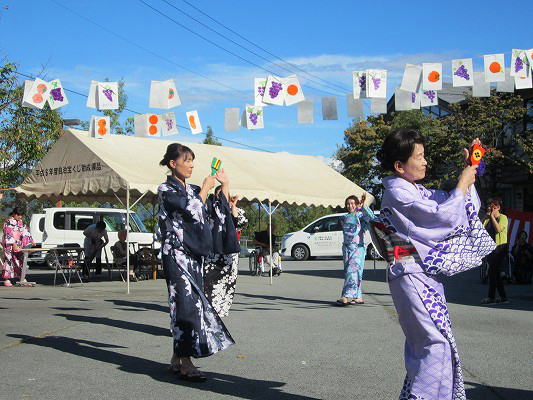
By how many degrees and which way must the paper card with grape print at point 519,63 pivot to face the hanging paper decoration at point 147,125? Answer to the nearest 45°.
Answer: approximately 90° to its right

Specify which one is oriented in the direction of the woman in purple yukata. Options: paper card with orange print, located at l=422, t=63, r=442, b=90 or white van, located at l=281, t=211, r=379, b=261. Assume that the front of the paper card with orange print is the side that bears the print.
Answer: the paper card with orange print

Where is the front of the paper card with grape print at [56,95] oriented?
toward the camera

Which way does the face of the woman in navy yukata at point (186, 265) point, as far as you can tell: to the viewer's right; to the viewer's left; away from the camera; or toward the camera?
to the viewer's right

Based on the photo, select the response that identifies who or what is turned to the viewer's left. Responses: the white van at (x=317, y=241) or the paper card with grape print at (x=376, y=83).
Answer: the white van

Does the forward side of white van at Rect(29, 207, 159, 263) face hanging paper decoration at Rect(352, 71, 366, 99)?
no

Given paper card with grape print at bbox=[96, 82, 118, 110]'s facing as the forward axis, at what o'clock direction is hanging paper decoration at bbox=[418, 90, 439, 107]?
The hanging paper decoration is roughly at 10 o'clock from the paper card with grape print.

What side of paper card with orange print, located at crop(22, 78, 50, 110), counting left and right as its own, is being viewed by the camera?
front

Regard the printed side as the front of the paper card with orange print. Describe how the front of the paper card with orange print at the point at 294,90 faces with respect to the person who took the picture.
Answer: facing the viewer

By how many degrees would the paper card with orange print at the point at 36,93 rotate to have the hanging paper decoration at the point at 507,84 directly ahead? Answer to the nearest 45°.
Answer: approximately 45° to its left

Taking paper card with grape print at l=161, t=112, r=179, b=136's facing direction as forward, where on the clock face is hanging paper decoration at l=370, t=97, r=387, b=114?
The hanging paper decoration is roughly at 10 o'clock from the paper card with grape print.

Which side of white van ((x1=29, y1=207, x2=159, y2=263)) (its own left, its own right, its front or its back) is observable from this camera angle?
right

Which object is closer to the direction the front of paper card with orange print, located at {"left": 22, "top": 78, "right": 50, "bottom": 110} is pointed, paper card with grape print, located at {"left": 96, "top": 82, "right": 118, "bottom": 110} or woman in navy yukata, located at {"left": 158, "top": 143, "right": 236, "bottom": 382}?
the woman in navy yukata

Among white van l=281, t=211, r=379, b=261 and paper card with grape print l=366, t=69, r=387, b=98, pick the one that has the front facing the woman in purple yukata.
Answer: the paper card with grape print

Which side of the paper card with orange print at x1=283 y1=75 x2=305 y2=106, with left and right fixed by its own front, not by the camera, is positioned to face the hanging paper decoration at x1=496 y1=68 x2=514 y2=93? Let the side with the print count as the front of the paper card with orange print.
left

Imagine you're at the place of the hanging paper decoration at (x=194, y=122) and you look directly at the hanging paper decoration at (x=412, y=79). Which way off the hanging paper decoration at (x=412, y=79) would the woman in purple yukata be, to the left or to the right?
right
